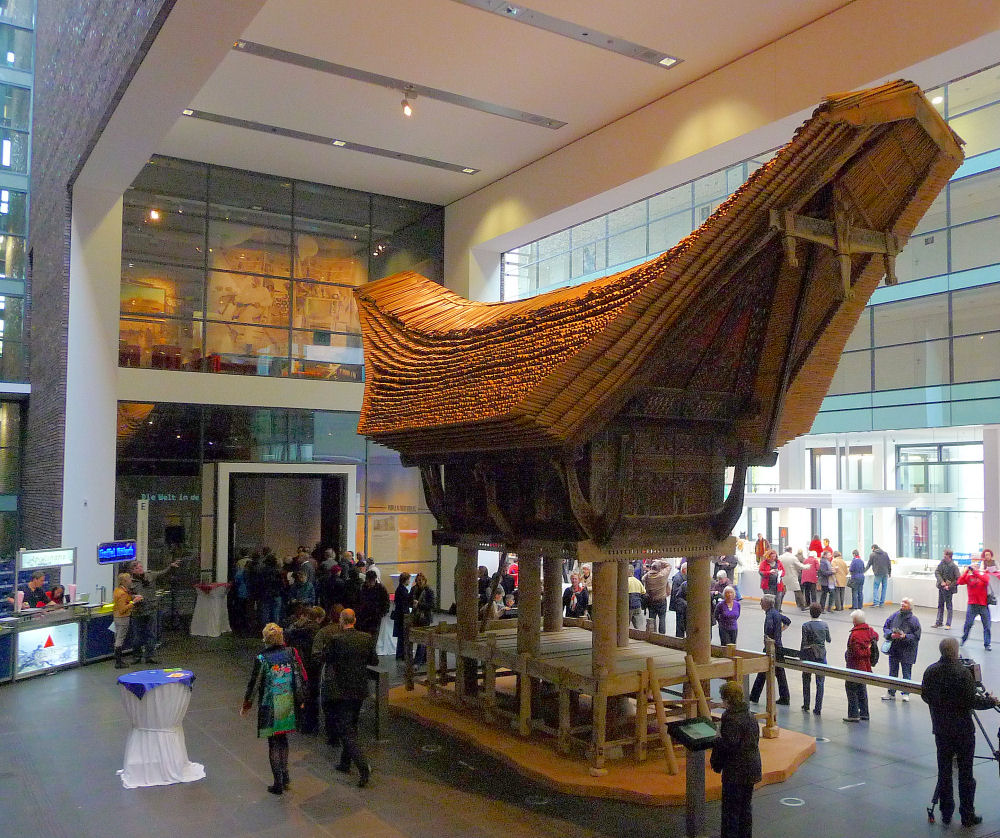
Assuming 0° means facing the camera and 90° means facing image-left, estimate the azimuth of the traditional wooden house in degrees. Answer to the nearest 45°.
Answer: approximately 315°

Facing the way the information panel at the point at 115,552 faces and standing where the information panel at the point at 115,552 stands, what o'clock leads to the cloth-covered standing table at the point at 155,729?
The cloth-covered standing table is roughly at 12 o'clock from the information panel.

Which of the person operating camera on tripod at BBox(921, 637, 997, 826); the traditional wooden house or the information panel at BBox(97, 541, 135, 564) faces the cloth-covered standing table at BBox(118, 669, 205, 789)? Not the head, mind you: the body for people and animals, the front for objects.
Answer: the information panel

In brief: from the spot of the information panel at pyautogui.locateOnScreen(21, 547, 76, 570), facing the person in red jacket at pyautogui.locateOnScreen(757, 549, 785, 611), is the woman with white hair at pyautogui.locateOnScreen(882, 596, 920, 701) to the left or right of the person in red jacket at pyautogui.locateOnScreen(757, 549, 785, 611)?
right

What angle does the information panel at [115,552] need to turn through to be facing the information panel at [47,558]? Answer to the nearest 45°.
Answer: approximately 45° to its right

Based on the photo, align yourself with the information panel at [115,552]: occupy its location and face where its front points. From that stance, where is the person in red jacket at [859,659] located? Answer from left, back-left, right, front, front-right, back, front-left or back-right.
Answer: front-left

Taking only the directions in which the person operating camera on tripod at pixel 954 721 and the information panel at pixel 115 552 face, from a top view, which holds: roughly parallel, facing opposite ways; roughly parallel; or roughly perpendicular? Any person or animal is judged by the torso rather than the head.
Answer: roughly perpendicular

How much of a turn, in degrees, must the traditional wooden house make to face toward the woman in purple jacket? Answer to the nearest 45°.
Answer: approximately 135° to its left

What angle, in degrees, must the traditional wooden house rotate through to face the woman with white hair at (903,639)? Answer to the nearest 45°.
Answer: approximately 90° to its left

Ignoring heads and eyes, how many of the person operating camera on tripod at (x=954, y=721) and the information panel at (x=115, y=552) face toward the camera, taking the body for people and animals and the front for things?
1
